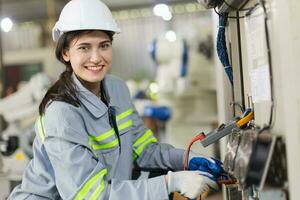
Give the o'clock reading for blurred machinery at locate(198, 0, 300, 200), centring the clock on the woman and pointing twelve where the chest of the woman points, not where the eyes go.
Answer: The blurred machinery is roughly at 12 o'clock from the woman.

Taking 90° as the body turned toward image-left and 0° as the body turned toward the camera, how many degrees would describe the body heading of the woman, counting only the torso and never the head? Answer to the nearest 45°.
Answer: approximately 315°

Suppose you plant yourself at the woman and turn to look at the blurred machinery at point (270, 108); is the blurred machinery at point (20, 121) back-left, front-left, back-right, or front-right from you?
back-left

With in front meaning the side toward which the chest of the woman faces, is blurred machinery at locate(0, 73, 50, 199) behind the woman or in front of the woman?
behind

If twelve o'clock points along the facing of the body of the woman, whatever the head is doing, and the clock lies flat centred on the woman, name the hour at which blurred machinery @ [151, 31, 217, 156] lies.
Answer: The blurred machinery is roughly at 8 o'clock from the woman.
